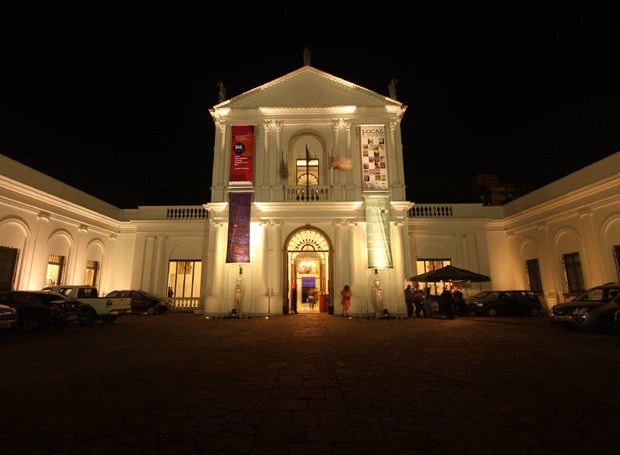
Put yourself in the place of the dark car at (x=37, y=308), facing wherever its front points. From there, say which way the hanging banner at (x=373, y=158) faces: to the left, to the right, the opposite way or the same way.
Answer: to the left

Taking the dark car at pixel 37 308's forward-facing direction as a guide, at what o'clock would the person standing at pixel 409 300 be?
The person standing is roughly at 5 o'clock from the dark car.

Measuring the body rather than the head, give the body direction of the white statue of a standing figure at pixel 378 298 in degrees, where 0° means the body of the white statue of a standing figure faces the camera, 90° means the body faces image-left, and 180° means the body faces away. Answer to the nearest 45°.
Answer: approximately 0°

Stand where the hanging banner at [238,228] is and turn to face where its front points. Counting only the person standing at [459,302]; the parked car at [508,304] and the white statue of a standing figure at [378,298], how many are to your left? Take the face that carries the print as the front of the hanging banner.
3

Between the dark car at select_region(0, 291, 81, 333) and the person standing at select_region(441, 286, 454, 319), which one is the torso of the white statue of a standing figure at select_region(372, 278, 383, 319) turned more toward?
the dark car

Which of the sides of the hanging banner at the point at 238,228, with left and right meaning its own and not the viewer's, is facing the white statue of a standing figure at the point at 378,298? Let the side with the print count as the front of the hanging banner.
left

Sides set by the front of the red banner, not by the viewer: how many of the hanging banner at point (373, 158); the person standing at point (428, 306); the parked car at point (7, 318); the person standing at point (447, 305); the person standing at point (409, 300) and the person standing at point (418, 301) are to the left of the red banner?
5

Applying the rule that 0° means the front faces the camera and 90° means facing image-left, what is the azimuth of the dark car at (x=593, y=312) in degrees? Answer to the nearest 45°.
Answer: approximately 45°

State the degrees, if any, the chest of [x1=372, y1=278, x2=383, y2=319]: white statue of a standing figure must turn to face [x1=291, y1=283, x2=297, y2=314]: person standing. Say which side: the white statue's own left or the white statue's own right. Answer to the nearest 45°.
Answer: approximately 90° to the white statue's own right

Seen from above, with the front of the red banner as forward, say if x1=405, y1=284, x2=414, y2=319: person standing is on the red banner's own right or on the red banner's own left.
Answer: on the red banner's own left
